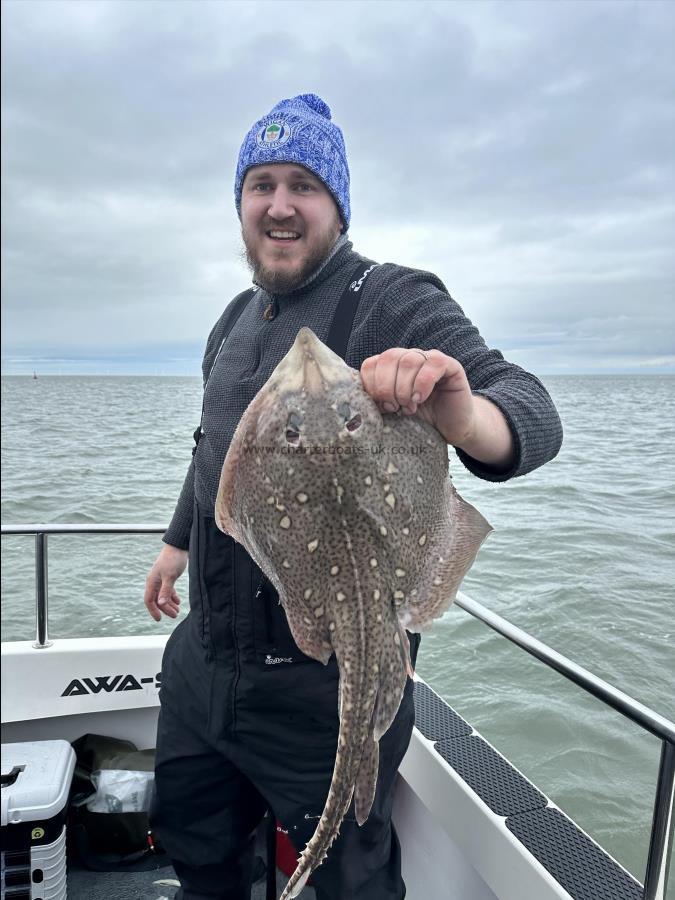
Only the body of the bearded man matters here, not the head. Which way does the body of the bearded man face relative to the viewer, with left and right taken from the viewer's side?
facing the viewer and to the left of the viewer
